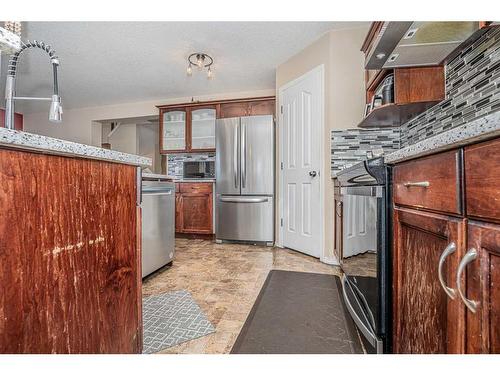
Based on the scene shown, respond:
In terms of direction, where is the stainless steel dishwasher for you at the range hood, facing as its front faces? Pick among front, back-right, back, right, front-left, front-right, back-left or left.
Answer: front

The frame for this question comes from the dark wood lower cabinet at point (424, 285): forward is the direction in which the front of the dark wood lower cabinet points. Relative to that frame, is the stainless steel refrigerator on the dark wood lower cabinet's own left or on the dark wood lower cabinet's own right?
on the dark wood lower cabinet's own right

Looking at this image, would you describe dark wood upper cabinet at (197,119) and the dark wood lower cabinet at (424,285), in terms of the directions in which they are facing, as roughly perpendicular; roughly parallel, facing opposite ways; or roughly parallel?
roughly perpendicular

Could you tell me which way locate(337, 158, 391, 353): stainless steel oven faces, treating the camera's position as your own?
facing to the left of the viewer

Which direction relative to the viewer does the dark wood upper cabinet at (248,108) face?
toward the camera

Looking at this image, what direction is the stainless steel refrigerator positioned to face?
toward the camera

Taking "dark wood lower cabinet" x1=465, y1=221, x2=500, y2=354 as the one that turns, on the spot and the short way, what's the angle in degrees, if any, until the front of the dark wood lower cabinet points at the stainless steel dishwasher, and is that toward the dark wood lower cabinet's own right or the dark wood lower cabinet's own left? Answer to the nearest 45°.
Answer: approximately 45° to the dark wood lower cabinet's own right

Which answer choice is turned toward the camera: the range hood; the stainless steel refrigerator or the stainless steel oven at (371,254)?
the stainless steel refrigerator

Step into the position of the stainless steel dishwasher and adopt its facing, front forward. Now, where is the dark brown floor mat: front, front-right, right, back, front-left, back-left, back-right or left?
front

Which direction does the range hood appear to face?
to the viewer's left

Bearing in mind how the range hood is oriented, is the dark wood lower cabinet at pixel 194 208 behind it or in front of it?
in front

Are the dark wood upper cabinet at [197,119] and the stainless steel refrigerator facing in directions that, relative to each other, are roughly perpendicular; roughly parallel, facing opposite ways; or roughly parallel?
roughly parallel

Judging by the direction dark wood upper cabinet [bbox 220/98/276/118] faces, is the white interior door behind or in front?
in front

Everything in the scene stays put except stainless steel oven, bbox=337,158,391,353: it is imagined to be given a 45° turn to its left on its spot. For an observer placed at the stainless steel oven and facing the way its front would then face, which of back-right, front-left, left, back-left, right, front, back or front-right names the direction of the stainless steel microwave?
right

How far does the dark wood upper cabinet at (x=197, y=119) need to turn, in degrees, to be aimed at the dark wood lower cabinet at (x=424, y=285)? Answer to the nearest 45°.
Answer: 0° — it already faces it
